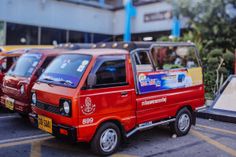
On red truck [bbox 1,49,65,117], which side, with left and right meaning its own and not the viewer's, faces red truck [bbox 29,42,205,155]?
left

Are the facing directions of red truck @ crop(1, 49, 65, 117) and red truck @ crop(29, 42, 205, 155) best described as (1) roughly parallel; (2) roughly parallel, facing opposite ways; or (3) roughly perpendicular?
roughly parallel

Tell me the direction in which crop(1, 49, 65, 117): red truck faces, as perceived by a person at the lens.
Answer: facing the viewer and to the left of the viewer

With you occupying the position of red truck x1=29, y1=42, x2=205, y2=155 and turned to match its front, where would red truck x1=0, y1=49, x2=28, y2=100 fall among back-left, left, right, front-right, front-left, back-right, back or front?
right

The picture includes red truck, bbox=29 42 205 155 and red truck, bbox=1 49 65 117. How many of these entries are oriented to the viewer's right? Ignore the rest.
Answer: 0

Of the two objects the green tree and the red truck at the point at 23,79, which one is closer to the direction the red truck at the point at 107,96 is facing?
the red truck

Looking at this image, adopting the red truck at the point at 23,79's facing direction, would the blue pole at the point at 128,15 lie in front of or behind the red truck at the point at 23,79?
behind

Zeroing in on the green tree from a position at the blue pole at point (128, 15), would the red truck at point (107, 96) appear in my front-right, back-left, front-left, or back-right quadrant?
front-right

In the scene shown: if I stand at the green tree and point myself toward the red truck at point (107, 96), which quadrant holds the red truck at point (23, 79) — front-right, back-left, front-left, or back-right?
front-right

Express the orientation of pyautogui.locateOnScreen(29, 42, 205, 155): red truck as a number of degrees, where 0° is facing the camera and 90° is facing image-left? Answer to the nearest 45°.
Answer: approximately 45°

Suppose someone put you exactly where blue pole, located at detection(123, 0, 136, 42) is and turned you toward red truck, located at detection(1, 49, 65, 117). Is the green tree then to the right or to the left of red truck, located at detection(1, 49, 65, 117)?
left

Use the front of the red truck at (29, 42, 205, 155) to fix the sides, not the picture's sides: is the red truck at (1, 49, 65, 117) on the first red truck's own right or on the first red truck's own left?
on the first red truck's own right

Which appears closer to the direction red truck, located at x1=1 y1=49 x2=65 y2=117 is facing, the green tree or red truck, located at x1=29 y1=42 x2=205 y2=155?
the red truck
